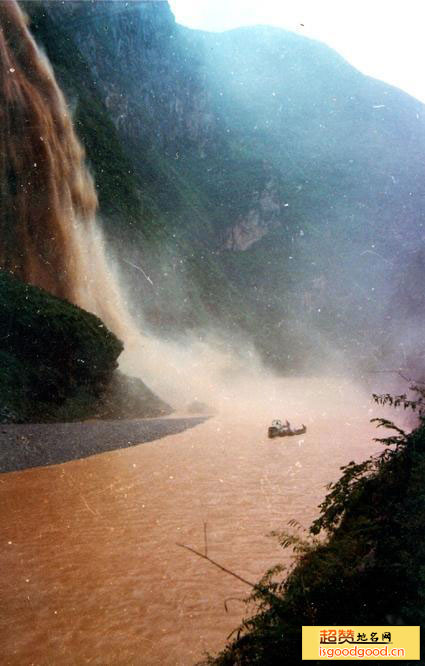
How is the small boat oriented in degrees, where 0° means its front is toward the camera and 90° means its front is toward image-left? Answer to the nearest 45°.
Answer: approximately 270°
